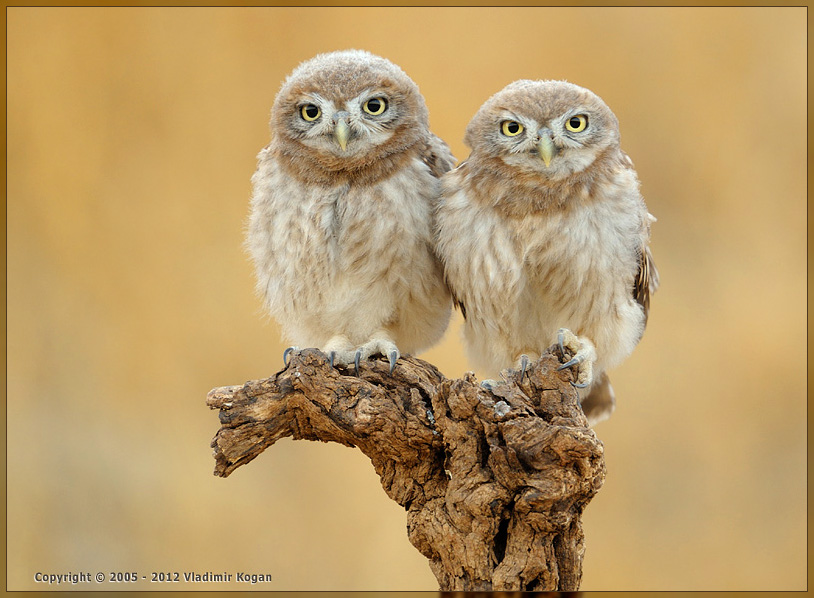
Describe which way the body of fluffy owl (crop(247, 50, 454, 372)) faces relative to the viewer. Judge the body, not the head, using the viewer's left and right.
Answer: facing the viewer

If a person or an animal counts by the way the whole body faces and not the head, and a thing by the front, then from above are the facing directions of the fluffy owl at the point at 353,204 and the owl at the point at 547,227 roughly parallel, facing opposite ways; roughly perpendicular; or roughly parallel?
roughly parallel

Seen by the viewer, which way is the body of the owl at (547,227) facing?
toward the camera

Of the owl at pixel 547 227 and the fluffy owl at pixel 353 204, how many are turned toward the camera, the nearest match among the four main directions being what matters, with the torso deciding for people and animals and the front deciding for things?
2
